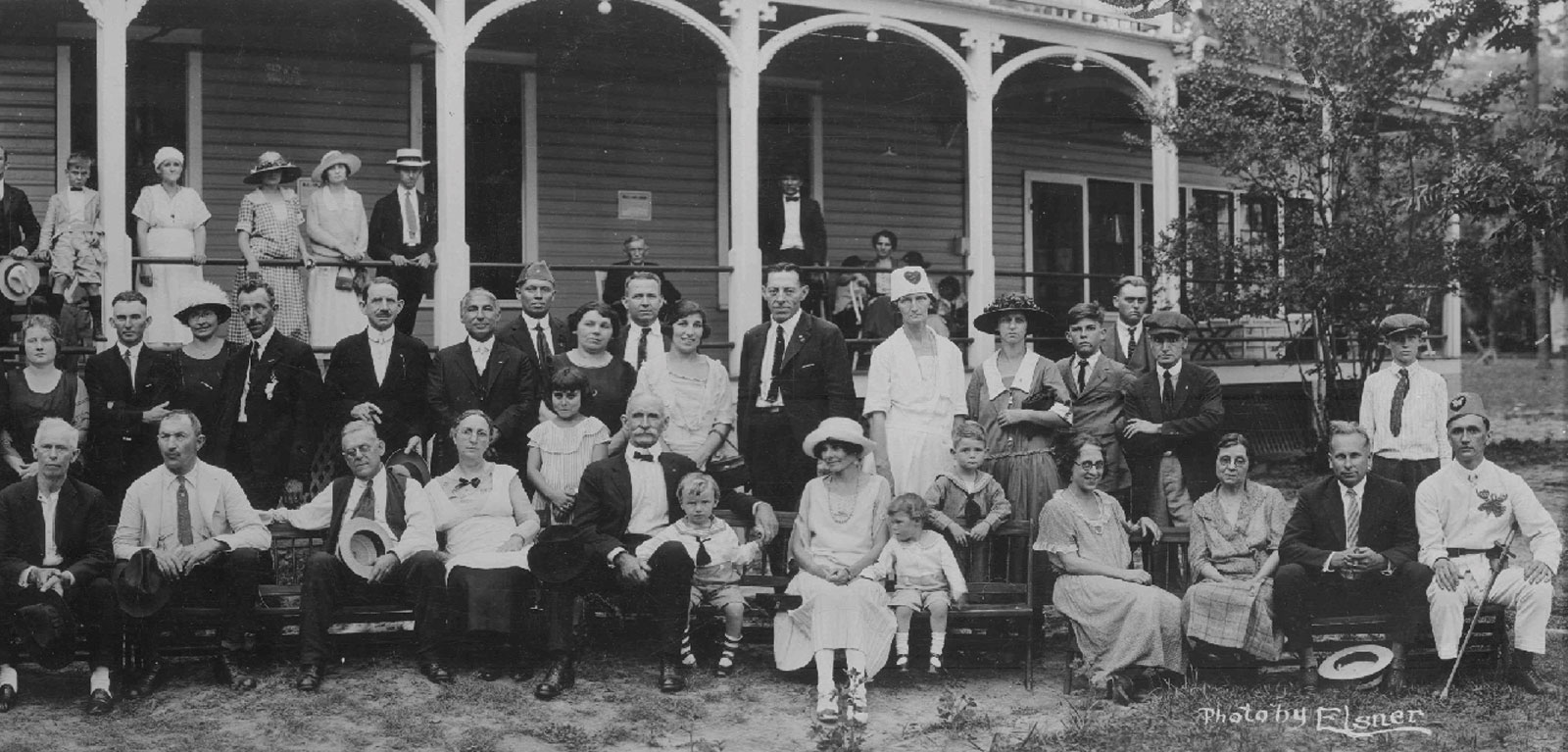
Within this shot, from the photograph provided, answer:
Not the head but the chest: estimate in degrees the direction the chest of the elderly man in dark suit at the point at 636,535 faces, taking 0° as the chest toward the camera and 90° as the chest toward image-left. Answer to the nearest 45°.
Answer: approximately 0°

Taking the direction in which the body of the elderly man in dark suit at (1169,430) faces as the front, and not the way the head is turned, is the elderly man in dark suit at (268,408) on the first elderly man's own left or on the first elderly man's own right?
on the first elderly man's own right

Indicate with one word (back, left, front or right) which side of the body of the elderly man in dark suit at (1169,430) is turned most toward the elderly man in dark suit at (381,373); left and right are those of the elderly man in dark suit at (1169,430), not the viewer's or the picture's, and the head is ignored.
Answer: right

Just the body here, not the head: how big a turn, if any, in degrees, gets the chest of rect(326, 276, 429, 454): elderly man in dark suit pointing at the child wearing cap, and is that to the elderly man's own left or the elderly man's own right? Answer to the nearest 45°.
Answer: approximately 90° to the elderly man's own left

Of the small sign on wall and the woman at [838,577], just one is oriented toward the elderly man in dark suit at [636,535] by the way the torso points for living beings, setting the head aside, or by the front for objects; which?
the small sign on wall

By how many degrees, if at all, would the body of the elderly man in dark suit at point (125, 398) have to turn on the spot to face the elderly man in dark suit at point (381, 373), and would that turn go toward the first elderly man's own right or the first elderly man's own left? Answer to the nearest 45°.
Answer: approximately 90° to the first elderly man's own left
